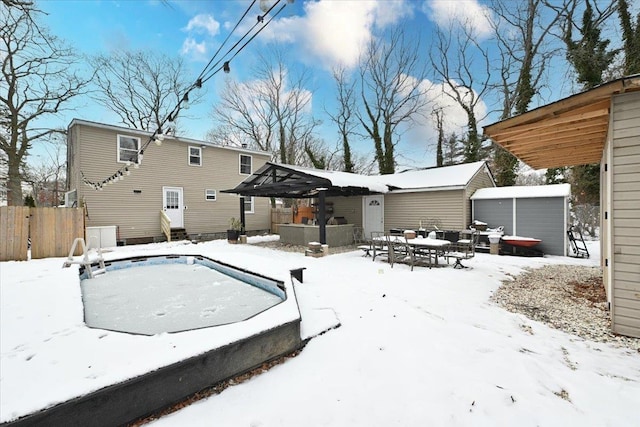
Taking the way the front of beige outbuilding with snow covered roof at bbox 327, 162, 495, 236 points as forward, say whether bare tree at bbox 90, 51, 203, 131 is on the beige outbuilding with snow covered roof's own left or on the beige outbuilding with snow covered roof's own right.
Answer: on the beige outbuilding with snow covered roof's own right

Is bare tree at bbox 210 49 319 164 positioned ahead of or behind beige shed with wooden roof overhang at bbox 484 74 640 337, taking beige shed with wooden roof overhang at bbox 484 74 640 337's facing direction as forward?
ahead

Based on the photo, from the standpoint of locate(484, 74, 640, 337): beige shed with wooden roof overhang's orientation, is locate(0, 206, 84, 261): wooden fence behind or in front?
in front

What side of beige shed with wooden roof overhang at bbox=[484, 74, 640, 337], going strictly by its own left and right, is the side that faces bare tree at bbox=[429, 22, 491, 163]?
right

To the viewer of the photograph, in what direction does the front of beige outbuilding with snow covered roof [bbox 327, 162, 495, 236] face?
facing the viewer

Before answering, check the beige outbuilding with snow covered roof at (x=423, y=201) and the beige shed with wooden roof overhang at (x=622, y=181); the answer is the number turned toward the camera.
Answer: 1

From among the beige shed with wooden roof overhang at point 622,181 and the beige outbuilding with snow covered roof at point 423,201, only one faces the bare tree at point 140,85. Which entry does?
the beige shed with wooden roof overhang at point 622,181

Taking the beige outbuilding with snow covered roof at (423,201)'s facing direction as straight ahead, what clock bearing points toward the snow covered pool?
The snow covered pool is roughly at 1 o'clock from the beige outbuilding with snow covered roof.

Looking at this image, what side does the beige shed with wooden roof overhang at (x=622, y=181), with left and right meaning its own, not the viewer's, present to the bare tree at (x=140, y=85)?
front

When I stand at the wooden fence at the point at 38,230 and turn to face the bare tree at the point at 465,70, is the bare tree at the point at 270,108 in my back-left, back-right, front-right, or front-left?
front-left

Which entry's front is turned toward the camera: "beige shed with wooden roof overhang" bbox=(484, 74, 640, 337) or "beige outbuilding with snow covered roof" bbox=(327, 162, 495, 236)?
"beige outbuilding with snow covered roof" bbox=(327, 162, 495, 236)

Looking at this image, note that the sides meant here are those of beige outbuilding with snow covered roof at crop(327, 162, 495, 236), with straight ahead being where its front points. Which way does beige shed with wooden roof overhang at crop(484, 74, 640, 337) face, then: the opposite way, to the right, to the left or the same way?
to the right

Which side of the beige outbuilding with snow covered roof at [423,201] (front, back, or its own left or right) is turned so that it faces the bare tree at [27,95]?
right

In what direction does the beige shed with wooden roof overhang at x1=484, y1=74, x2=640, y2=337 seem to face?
to the viewer's left

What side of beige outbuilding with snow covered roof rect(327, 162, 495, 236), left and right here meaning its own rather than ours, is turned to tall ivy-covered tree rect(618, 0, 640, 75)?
left
